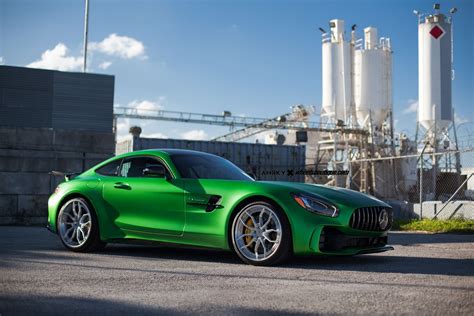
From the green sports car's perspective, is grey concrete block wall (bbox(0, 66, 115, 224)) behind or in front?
behind

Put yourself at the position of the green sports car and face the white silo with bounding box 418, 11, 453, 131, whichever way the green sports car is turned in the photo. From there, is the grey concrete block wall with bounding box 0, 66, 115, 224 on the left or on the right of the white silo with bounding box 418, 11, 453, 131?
left

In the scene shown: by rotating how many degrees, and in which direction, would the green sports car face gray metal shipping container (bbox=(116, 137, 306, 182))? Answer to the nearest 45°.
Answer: approximately 135° to its left

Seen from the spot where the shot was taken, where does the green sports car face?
facing the viewer and to the right of the viewer

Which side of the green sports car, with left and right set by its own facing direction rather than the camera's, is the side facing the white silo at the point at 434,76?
left

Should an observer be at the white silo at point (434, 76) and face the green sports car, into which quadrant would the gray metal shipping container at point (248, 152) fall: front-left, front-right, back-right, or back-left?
front-right
